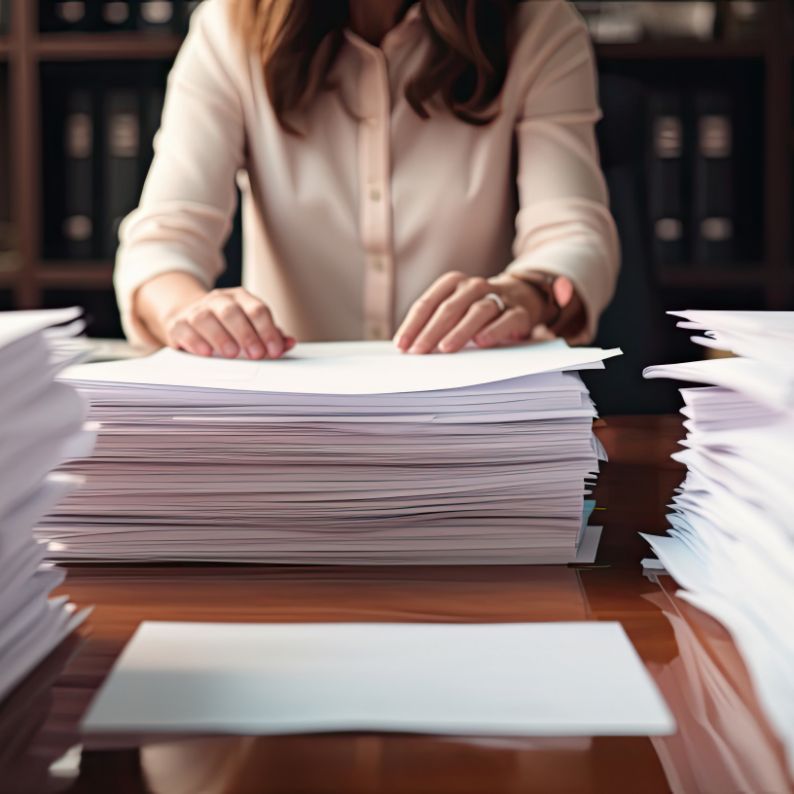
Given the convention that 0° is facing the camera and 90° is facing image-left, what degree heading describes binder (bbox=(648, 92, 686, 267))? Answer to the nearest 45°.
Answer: approximately 0°

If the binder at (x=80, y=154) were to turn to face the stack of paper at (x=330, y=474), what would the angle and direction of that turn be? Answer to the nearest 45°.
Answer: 0° — it already faces it

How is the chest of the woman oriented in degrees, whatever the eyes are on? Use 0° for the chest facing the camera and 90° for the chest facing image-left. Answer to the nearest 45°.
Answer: approximately 0°
